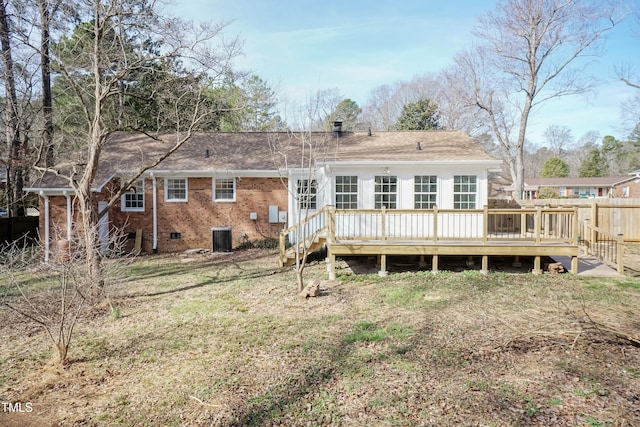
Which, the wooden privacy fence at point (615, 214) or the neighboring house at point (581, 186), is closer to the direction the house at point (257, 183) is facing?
the neighboring house

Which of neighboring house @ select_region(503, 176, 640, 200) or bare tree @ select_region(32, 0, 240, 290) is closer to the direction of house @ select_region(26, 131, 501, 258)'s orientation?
the neighboring house

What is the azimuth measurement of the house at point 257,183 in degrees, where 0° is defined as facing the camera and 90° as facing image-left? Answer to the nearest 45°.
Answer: approximately 180°

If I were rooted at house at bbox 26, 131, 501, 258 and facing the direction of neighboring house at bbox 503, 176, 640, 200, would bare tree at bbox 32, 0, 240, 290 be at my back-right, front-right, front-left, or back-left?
back-right

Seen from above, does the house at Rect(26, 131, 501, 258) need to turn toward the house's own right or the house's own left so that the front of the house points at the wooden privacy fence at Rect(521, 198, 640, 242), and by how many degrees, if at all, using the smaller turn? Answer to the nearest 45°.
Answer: approximately 90° to the house's own right

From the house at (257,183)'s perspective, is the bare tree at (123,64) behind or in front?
behind
